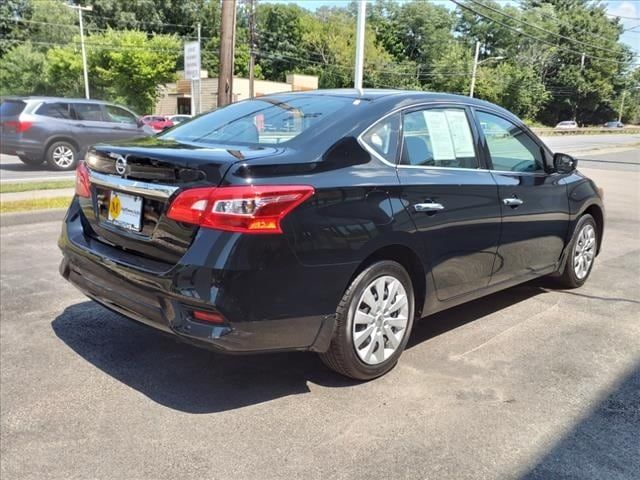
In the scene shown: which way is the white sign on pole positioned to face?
toward the camera

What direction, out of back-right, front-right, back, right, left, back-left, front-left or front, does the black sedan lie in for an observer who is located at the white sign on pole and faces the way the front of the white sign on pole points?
front

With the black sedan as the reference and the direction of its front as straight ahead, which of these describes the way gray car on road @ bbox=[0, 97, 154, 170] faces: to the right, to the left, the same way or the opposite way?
the same way

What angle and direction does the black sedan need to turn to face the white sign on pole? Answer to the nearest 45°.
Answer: approximately 45° to its left

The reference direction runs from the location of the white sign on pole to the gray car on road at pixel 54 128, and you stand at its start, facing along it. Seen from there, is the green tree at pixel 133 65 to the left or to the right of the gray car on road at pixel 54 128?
right

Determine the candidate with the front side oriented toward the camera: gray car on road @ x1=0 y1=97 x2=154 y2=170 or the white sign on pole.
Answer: the white sign on pole

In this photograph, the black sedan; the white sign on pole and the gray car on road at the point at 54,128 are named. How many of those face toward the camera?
1

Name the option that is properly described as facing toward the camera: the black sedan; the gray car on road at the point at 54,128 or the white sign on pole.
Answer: the white sign on pole

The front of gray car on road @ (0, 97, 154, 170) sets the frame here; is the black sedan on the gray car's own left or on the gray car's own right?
on the gray car's own right

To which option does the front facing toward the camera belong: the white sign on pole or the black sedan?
the white sign on pole

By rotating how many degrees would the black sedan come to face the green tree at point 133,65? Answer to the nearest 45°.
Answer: approximately 45° to its left

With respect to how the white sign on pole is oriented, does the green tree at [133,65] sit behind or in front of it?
behind
